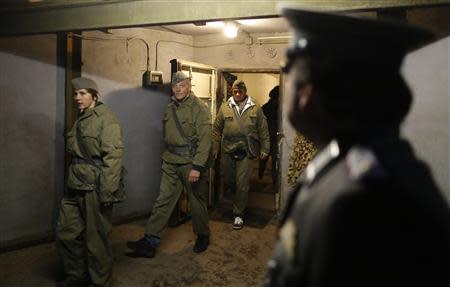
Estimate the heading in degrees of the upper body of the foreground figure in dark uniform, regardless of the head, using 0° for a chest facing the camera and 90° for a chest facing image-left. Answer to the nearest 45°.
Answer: approximately 90°

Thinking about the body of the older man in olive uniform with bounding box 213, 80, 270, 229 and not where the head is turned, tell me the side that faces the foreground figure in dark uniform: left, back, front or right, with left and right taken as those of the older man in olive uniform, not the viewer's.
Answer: front

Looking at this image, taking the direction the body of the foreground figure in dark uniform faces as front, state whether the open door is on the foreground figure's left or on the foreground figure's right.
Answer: on the foreground figure's right

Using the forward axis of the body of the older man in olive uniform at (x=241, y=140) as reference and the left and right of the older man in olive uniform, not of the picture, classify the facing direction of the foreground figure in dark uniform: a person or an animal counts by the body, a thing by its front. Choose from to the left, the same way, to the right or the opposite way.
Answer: to the right

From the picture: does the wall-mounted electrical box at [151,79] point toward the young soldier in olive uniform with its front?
no

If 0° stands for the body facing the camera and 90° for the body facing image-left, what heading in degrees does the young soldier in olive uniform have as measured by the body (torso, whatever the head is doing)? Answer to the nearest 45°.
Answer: approximately 45°

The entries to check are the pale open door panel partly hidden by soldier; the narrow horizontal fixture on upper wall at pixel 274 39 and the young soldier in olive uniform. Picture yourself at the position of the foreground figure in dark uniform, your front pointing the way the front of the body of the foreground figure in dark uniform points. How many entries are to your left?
0

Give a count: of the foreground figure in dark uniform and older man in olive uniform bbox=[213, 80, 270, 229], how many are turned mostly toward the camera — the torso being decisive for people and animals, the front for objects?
1

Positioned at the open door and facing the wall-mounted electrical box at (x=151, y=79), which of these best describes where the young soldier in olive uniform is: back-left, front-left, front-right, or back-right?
front-left

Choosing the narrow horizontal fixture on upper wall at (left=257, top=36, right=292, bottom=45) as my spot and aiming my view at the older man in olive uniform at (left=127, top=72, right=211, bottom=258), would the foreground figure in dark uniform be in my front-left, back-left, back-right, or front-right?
front-left

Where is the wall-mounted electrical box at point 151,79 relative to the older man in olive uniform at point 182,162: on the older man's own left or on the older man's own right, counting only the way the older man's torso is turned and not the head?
on the older man's own right

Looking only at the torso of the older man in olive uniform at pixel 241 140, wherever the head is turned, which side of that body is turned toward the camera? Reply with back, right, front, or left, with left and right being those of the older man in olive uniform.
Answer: front

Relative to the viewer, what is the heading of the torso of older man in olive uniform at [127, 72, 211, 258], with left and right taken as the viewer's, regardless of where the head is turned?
facing the viewer and to the left of the viewer

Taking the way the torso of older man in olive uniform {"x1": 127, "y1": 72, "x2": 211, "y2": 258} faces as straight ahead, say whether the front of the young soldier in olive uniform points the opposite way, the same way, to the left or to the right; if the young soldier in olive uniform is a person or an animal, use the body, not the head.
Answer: the same way
